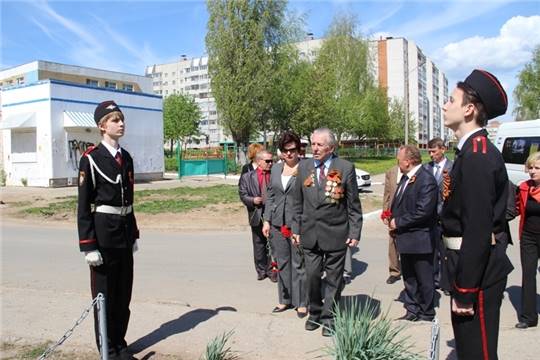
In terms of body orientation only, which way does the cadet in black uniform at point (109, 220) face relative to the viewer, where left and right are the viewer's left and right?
facing the viewer and to the right of the viewer

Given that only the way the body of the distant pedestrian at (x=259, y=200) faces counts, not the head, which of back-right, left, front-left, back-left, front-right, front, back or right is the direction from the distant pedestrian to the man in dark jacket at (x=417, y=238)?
front

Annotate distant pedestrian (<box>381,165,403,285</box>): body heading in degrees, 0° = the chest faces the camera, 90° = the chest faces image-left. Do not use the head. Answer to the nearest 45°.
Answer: approximately 45°

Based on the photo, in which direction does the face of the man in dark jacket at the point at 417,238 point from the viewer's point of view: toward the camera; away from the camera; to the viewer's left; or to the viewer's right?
to the viewer's left

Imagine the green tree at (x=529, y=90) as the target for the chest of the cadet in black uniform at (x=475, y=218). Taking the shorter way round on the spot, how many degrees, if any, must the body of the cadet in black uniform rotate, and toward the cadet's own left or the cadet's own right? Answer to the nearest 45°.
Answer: approximately 90° to the cadet's own right

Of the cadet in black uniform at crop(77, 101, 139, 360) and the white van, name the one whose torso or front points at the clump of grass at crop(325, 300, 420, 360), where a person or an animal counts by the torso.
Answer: the cadet in black uniform

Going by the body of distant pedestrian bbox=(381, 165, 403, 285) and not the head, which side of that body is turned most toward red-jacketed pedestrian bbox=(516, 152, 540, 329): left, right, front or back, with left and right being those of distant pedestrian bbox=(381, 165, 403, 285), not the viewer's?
left

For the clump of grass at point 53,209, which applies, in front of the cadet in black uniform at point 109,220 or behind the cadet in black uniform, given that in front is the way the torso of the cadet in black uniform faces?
behind

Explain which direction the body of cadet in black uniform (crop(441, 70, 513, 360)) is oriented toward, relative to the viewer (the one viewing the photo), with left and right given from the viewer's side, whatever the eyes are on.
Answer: facing to the left of the viewer
